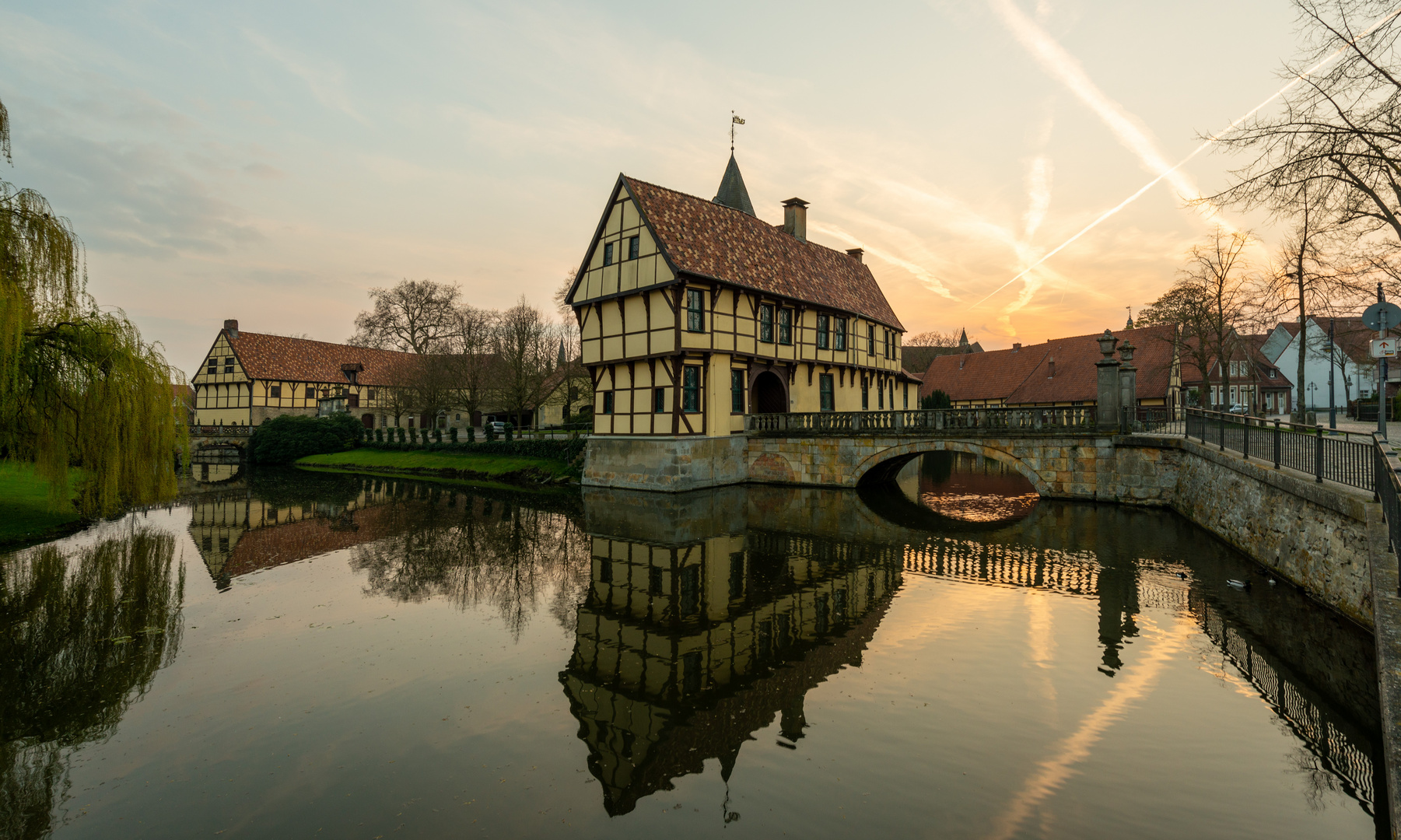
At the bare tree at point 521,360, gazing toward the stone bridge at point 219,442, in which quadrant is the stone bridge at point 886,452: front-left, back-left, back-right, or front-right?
back-left

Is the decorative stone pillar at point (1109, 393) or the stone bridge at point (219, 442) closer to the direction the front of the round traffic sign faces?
the decorative stone pillar

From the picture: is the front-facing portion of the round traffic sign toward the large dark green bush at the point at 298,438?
no

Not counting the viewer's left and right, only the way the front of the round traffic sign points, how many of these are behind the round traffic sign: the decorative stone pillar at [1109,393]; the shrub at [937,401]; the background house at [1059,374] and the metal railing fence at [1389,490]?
1

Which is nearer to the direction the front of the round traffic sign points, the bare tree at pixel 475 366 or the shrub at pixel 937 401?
the shrub

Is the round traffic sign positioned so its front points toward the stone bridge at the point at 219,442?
no
